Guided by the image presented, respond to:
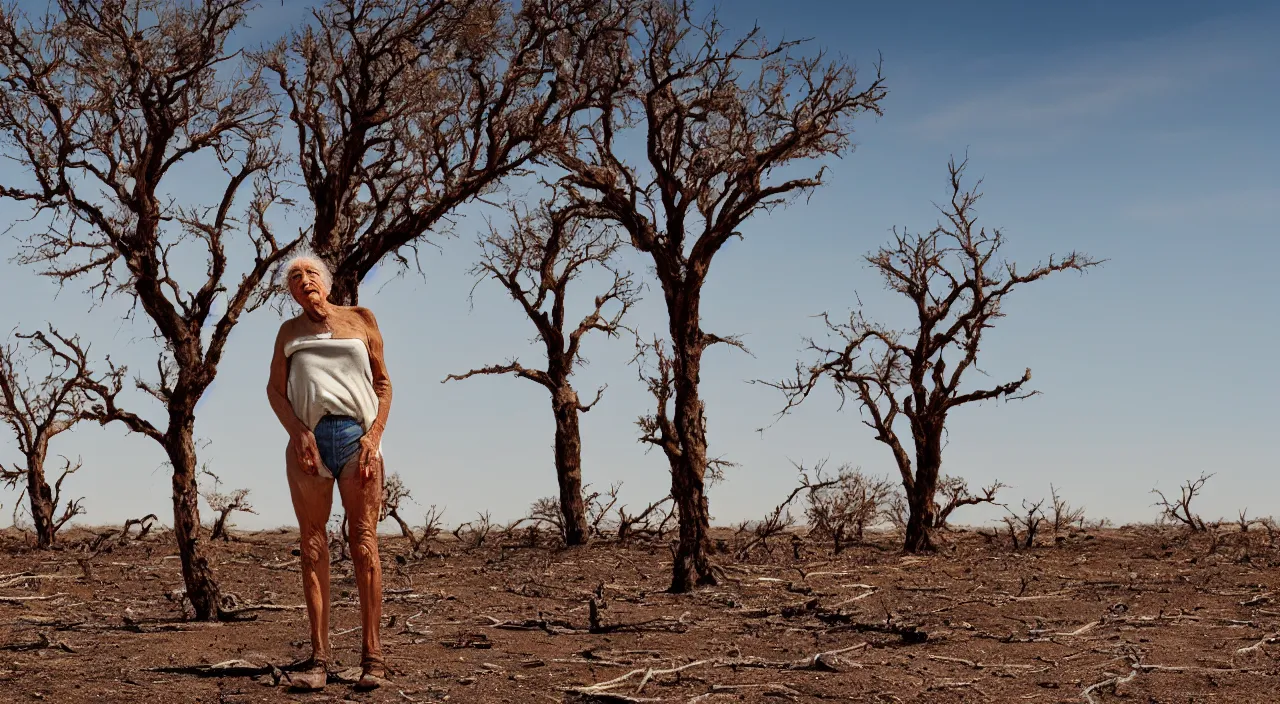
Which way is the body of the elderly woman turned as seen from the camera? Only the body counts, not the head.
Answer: toward the camera
